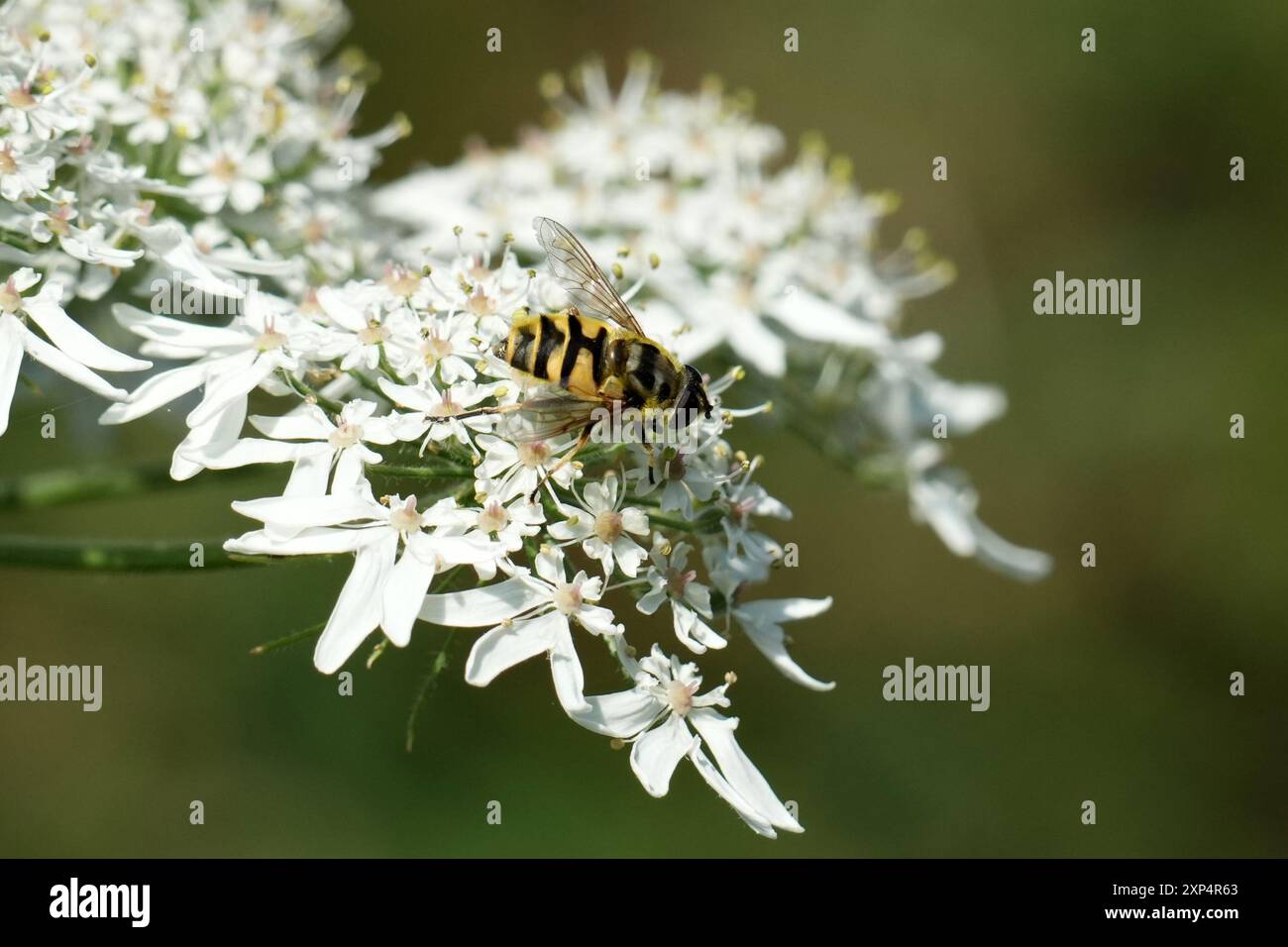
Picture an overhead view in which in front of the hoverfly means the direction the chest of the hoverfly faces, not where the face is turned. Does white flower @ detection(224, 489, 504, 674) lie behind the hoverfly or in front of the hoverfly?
behind

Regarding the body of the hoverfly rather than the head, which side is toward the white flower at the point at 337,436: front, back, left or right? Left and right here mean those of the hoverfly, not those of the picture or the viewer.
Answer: back

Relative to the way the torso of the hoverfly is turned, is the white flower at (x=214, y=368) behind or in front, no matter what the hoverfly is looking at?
behind

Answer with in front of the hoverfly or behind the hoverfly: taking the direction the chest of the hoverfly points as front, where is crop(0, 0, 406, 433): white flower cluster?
behind

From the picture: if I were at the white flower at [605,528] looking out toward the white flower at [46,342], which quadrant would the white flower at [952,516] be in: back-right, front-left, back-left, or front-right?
back-right

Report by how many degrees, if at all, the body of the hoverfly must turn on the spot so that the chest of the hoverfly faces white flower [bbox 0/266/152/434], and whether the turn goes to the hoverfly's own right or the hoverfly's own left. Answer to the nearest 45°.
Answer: approximately 180°

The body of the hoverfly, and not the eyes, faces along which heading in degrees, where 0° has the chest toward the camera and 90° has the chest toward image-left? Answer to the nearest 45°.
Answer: approximately 270°

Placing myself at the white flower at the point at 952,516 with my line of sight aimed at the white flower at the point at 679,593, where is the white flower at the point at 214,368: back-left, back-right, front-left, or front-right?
front-right
